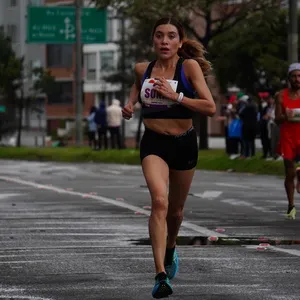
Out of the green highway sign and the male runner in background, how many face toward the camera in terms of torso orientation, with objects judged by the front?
2

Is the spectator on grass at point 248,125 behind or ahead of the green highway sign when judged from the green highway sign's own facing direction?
ahead

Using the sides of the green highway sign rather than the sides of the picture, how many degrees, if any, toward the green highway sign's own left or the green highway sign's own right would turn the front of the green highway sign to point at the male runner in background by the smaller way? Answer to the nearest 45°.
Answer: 0° — it already faces them

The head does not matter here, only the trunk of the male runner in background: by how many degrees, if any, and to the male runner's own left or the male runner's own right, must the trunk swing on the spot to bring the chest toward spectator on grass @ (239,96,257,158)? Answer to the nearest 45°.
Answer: approximately 180°

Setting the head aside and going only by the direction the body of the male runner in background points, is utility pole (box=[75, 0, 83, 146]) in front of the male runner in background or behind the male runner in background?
behind

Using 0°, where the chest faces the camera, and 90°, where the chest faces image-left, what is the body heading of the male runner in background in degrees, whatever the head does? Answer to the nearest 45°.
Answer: approximately 0°
